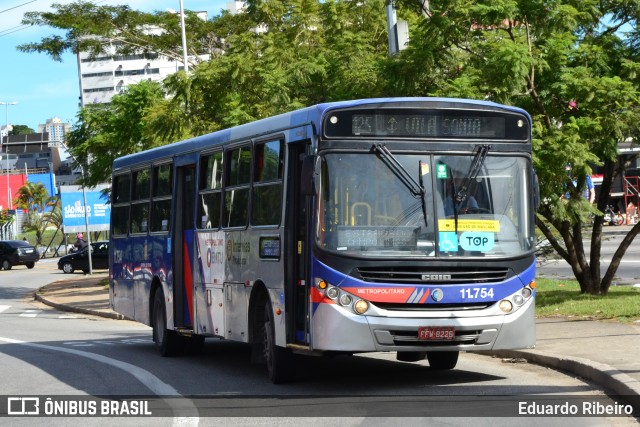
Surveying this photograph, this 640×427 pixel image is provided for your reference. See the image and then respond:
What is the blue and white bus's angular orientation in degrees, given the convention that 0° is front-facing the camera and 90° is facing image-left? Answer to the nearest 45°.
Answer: approximately 315°

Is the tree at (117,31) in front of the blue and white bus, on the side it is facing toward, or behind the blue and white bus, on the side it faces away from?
behind

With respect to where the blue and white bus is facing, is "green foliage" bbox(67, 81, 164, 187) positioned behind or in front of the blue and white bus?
behind

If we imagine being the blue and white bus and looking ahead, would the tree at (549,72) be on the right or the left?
on its left
